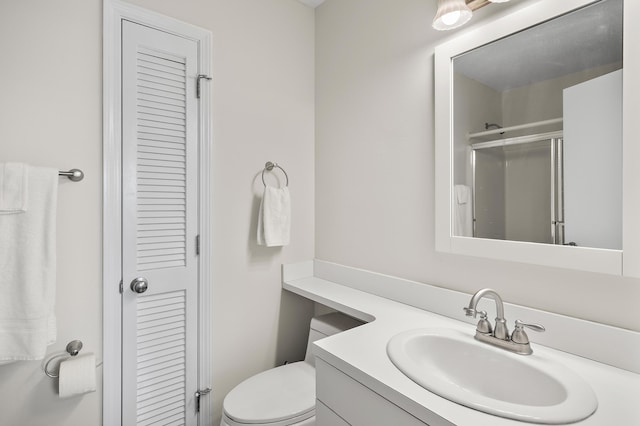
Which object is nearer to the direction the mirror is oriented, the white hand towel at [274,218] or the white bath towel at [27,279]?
the white bath towel

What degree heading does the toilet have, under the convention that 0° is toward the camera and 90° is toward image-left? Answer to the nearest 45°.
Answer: approximately 45°

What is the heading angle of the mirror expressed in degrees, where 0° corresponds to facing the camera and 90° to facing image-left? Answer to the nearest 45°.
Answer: approximately 45°

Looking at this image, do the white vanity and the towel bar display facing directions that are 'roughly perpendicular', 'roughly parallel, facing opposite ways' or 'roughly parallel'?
roughly perpendicular

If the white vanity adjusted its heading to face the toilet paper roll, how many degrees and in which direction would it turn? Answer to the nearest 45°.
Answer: approximately 45° to its right

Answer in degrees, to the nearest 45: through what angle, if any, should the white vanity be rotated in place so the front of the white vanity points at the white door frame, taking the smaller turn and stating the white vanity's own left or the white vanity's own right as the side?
approximately 45° to the white vanity's own right

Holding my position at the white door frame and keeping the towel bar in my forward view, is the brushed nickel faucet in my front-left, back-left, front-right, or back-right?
back-left

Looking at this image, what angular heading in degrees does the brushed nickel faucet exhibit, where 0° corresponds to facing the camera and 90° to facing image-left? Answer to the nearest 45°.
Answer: approximately 45°
